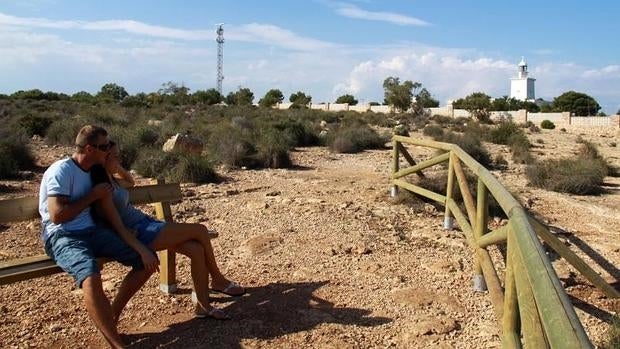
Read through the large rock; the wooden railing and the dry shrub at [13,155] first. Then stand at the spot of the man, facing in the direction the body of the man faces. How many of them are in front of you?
1

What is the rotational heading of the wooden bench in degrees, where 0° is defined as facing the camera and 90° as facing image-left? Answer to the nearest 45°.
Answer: approximately 315°

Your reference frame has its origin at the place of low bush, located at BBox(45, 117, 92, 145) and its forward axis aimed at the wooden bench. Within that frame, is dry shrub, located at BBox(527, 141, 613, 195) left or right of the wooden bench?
left

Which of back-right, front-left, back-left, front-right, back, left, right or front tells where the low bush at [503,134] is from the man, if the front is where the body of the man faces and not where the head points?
left

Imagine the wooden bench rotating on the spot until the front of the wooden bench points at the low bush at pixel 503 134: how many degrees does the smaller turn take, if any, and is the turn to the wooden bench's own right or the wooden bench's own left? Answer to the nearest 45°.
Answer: approximately 90° to the wooden bench's own left

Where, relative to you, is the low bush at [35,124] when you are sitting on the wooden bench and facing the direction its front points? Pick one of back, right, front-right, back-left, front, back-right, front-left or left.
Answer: back-left

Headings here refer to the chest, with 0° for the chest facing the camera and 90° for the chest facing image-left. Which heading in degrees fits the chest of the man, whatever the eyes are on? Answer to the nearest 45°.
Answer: approximately 315°

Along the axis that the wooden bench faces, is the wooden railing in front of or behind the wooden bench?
in front

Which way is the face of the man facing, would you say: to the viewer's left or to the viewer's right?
to the viewer's right

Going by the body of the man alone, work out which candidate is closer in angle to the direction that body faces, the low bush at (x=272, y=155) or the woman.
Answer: the woman

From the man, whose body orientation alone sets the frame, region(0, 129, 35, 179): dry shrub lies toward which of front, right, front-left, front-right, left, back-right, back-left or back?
back-left

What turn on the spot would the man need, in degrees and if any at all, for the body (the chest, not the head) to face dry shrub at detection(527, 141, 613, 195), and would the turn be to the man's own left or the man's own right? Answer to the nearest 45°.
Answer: approximately 90° to the man's own left
